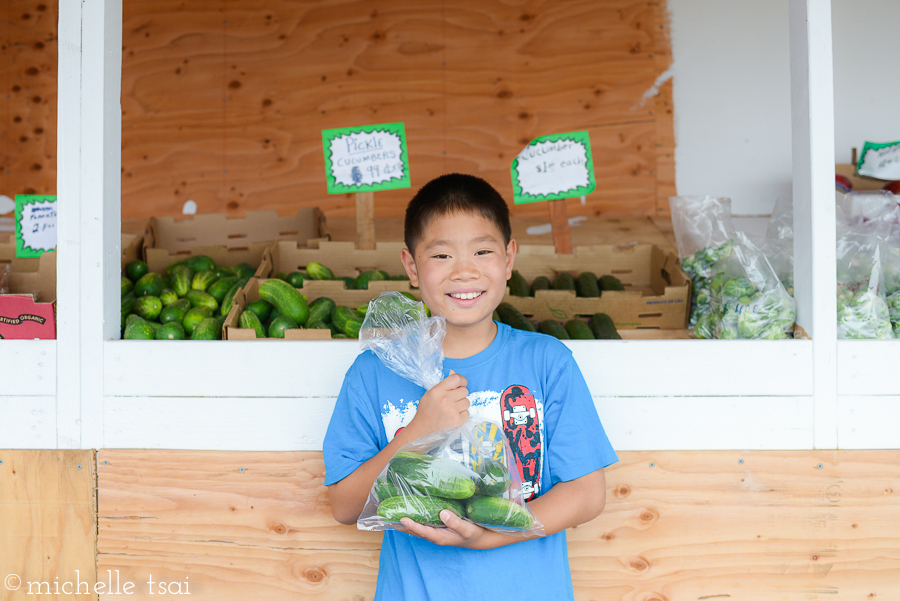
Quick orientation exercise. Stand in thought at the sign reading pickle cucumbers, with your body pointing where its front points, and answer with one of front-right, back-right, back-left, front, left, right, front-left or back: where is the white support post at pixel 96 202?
front-right

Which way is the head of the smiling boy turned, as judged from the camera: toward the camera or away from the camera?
toward the camera

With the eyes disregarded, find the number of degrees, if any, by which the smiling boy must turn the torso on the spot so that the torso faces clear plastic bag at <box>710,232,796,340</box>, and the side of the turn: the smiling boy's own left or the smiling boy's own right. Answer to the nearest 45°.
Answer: approximately 135° to the smiling boy's own left

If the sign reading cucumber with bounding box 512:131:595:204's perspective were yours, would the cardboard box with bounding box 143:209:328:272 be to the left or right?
on its right

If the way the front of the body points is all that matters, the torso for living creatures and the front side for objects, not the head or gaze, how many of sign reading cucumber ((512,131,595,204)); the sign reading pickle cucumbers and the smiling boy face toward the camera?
3

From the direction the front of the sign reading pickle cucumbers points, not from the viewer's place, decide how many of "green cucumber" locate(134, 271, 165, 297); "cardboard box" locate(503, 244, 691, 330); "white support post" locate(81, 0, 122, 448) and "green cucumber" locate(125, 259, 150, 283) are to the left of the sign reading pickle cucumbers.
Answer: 1

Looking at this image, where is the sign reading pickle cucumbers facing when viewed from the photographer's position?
facing the viewer

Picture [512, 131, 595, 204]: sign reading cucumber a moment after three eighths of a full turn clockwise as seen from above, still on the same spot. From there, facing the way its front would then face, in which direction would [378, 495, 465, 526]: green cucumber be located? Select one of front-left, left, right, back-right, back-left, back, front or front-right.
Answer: back-left

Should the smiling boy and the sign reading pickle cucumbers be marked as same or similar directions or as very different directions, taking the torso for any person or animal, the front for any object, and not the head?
same or similar directions

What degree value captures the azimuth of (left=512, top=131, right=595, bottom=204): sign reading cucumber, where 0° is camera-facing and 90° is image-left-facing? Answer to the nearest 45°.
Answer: approximately 0°

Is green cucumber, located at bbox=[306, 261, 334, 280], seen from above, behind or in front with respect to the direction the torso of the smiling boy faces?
behind
